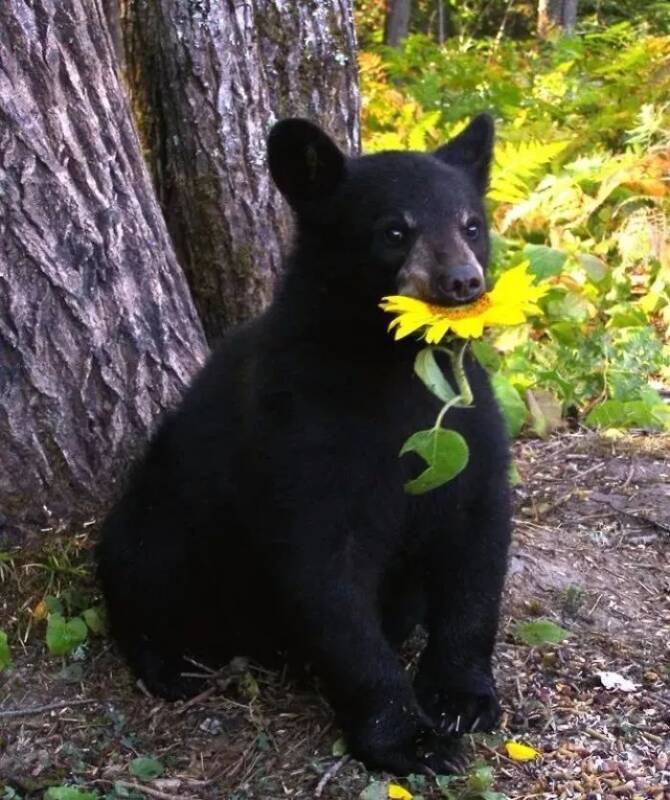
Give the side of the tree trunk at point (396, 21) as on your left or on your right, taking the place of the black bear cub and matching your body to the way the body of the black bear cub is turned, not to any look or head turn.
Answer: on your left

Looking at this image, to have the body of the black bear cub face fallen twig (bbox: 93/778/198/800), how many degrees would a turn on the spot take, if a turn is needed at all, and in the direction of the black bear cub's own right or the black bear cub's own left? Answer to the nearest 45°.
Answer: approximately 90° to the black bear cub's own right

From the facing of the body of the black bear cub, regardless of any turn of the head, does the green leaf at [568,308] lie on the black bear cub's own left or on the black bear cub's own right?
on the black bear cub's own left

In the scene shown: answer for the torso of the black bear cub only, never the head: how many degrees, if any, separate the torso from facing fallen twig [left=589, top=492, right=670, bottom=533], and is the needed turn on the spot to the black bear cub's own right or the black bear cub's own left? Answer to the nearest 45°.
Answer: approximately 90° to the black bear cub's own left

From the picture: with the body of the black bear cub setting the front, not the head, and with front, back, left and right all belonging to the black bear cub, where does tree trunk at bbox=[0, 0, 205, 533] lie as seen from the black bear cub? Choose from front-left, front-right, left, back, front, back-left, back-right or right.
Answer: back

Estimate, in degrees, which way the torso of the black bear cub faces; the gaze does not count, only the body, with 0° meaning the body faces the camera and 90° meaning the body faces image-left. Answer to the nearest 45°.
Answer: approximately 315°

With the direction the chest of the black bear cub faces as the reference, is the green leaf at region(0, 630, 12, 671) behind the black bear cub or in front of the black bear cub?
behind

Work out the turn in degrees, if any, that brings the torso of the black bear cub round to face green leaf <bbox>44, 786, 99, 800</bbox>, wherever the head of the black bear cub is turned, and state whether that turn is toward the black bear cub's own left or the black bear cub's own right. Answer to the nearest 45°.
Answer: approximately 90° to the black bear cub's own right

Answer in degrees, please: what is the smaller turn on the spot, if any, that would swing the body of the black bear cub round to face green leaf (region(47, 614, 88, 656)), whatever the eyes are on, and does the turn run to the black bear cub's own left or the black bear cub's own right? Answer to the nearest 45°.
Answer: approximately 135° to the black bear cub's own right
